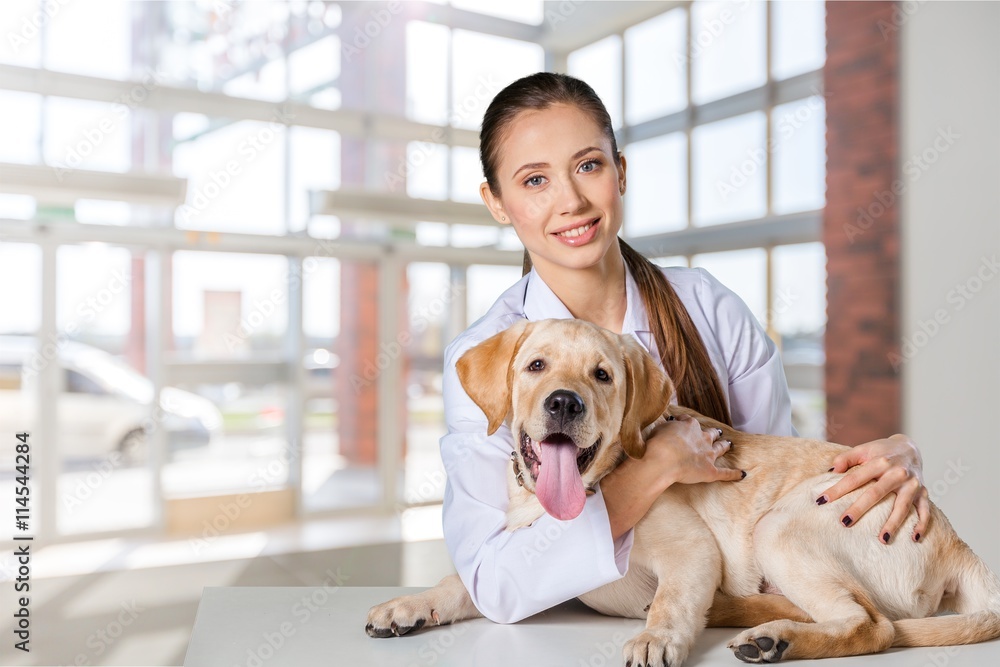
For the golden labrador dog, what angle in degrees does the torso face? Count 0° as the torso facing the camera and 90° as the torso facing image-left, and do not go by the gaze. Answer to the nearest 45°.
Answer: approximately 45°

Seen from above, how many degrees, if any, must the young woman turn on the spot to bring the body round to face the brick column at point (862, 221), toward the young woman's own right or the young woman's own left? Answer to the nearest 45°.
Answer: approximately 180°

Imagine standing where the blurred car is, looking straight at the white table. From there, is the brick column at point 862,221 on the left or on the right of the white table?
left

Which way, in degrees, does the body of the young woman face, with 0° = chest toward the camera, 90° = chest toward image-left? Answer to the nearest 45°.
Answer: approximately 0°

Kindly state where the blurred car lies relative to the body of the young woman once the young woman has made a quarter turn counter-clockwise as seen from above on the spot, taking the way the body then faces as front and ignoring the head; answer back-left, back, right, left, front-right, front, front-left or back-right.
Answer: back-left

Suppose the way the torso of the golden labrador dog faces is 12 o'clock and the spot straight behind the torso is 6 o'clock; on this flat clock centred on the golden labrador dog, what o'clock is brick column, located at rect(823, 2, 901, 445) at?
The brick column is roughly at 5 o'clock from the golden labrador dog.
